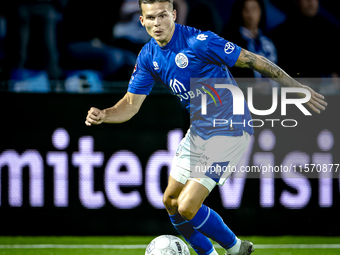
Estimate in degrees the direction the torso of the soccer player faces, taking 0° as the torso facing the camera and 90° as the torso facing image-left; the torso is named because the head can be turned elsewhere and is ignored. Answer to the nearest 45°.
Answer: approximately 45°
